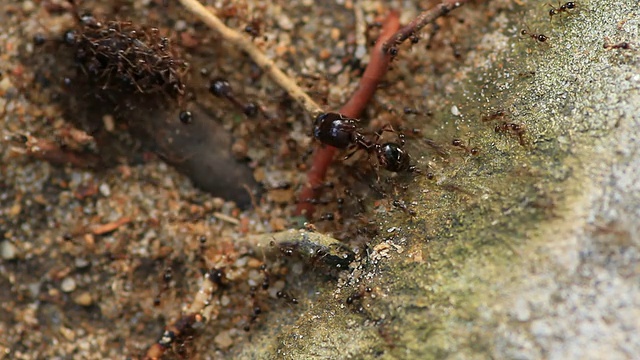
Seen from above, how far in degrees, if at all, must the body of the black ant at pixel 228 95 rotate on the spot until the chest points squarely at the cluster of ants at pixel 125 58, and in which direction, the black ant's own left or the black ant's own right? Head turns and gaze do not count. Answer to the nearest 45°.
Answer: approximately 135° to the black ant's own right

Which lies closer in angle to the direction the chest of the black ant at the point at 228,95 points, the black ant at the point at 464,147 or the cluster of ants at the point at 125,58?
the black ant

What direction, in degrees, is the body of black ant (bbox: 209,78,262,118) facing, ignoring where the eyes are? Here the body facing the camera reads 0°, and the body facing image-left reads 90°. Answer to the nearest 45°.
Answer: approximately 315°
